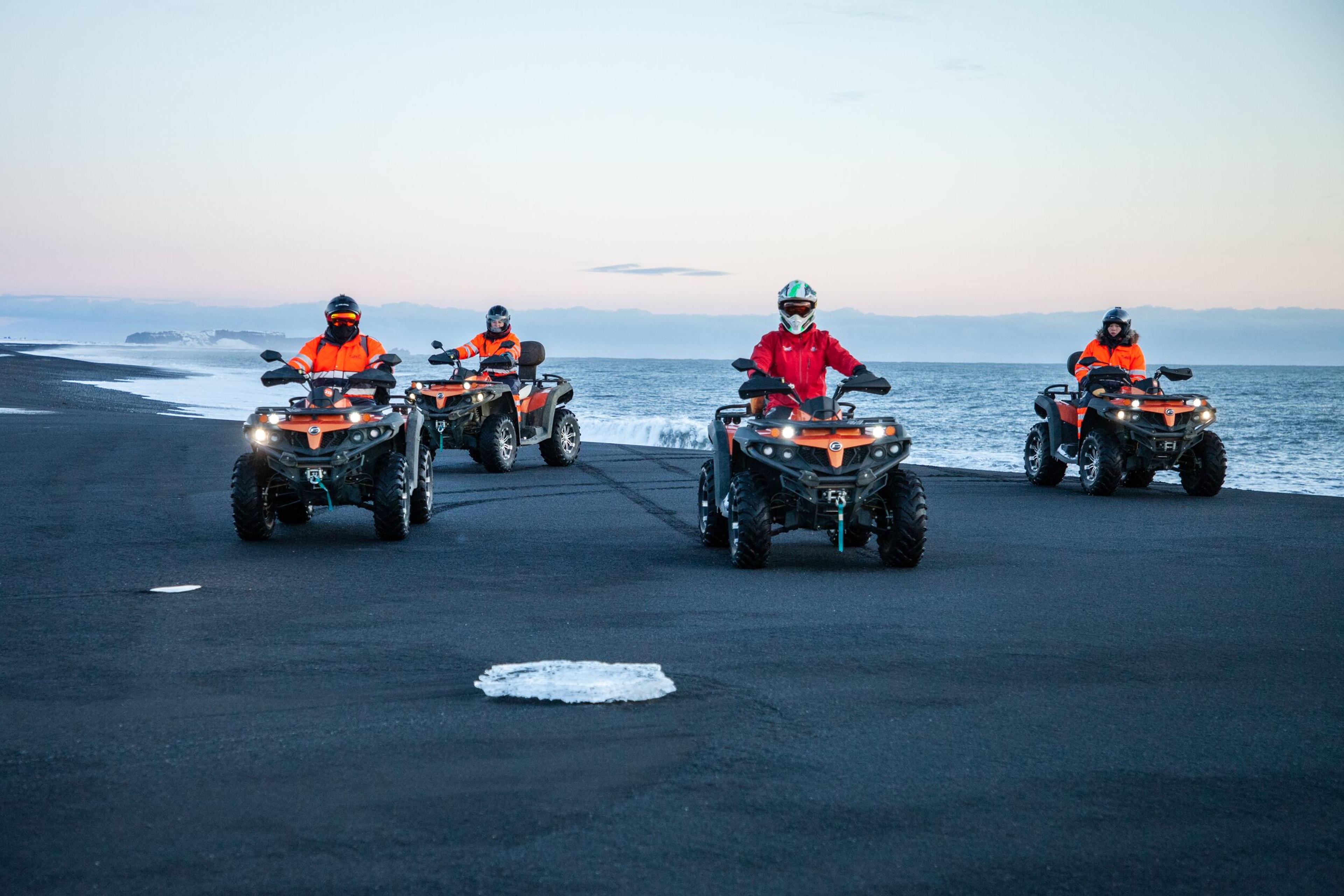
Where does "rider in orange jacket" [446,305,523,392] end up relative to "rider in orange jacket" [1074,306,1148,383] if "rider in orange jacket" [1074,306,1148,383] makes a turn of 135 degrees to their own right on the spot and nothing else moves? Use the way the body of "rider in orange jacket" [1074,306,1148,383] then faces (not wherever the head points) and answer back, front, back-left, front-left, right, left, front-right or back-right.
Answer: front-left

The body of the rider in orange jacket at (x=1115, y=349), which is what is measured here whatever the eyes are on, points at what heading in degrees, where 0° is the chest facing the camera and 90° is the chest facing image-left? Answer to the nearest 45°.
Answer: approximately 0°

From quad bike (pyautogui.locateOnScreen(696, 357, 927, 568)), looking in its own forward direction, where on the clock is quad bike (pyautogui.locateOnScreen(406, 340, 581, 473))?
quad bike (pyautogui.locateOnScreen(406, 340, 581, 473)) is roughly at 5 o'clock from quad bike (pyautogui.locateOnScreen(696, 357, 927, 568)).

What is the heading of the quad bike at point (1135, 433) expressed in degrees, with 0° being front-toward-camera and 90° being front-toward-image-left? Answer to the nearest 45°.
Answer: approximately 315°

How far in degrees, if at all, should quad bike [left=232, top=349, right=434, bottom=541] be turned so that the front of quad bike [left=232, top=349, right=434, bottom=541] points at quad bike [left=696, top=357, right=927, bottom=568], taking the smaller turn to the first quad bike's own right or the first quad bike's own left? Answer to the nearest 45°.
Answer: approximately 45° to the first quad bike's own left
